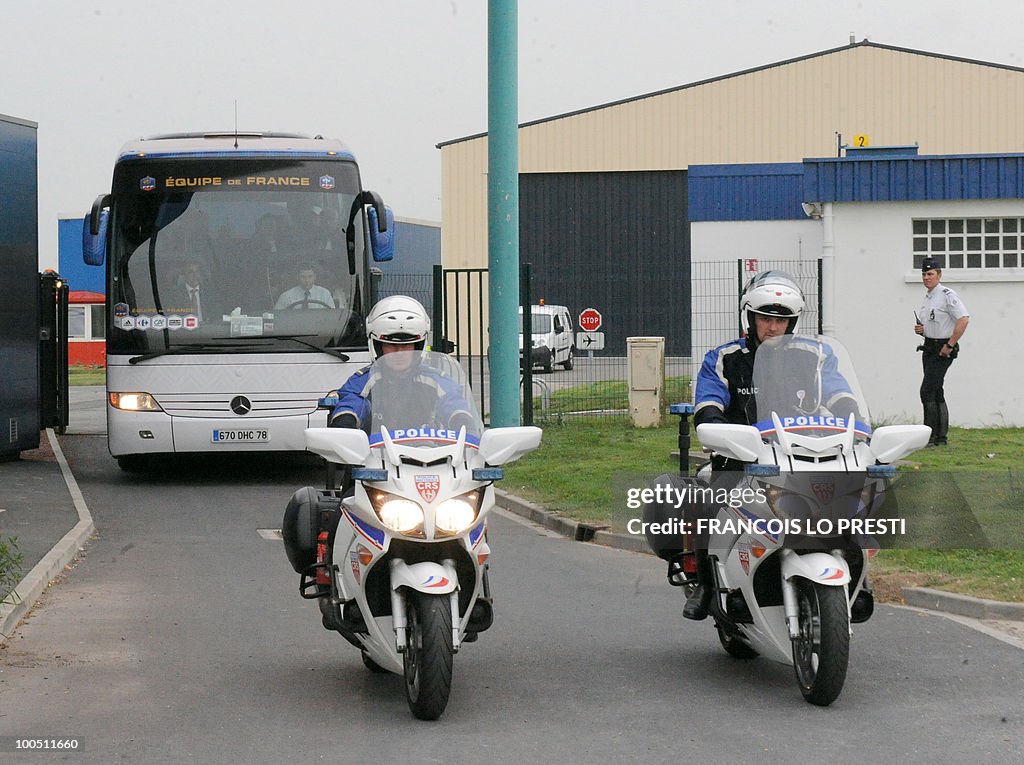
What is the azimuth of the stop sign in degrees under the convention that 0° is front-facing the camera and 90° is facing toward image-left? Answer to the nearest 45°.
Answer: approximately 0°

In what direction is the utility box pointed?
toward the camera

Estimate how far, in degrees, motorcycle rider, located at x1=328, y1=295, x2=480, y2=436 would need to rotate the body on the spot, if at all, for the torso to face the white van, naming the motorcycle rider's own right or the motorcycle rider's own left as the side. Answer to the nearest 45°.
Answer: approximately 180°

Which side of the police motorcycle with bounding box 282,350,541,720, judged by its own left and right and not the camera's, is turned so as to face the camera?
front

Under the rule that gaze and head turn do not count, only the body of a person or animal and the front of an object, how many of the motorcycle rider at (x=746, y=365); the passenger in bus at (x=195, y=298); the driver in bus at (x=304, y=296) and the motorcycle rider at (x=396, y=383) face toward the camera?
4

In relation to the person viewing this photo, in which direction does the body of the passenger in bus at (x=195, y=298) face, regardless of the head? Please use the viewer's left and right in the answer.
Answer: facing the viewer

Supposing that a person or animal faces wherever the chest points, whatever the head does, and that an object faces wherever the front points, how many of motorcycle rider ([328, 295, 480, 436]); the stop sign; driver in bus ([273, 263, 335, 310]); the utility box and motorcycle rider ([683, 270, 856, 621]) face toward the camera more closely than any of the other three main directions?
5

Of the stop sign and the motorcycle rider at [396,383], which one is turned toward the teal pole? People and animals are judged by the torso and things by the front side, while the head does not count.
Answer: the stop sign

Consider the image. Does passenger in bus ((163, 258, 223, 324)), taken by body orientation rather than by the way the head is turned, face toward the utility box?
no

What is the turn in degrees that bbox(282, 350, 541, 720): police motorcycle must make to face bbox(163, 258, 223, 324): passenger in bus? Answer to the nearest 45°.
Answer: approximately 180°

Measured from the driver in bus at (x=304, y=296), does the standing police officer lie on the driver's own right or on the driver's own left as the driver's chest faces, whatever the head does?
on the driver's own left

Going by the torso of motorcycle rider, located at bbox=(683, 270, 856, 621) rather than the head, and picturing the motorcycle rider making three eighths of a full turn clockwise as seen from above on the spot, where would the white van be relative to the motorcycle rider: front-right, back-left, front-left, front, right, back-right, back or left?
front-right

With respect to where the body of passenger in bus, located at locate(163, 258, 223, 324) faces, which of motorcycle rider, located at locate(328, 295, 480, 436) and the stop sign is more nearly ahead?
the motorcycle rider

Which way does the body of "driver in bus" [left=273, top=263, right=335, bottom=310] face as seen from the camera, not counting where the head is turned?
toward the camera

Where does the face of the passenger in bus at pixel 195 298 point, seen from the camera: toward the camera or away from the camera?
toward the camera

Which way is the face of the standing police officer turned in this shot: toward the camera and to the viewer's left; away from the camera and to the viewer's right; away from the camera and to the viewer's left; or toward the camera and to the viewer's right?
toward the camera and to the viewer's left

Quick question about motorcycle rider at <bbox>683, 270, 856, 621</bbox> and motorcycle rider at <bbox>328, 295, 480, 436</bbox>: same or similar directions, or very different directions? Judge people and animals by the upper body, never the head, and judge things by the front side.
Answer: same or similar directions

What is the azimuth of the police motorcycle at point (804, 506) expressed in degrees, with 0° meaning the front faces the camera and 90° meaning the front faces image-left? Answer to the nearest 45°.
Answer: approximately 315°

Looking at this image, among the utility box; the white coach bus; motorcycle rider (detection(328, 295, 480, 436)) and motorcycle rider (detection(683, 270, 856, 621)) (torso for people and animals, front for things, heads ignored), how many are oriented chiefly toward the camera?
4

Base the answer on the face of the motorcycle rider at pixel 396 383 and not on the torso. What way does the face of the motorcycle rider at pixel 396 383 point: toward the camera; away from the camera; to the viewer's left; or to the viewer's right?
toward the camera
